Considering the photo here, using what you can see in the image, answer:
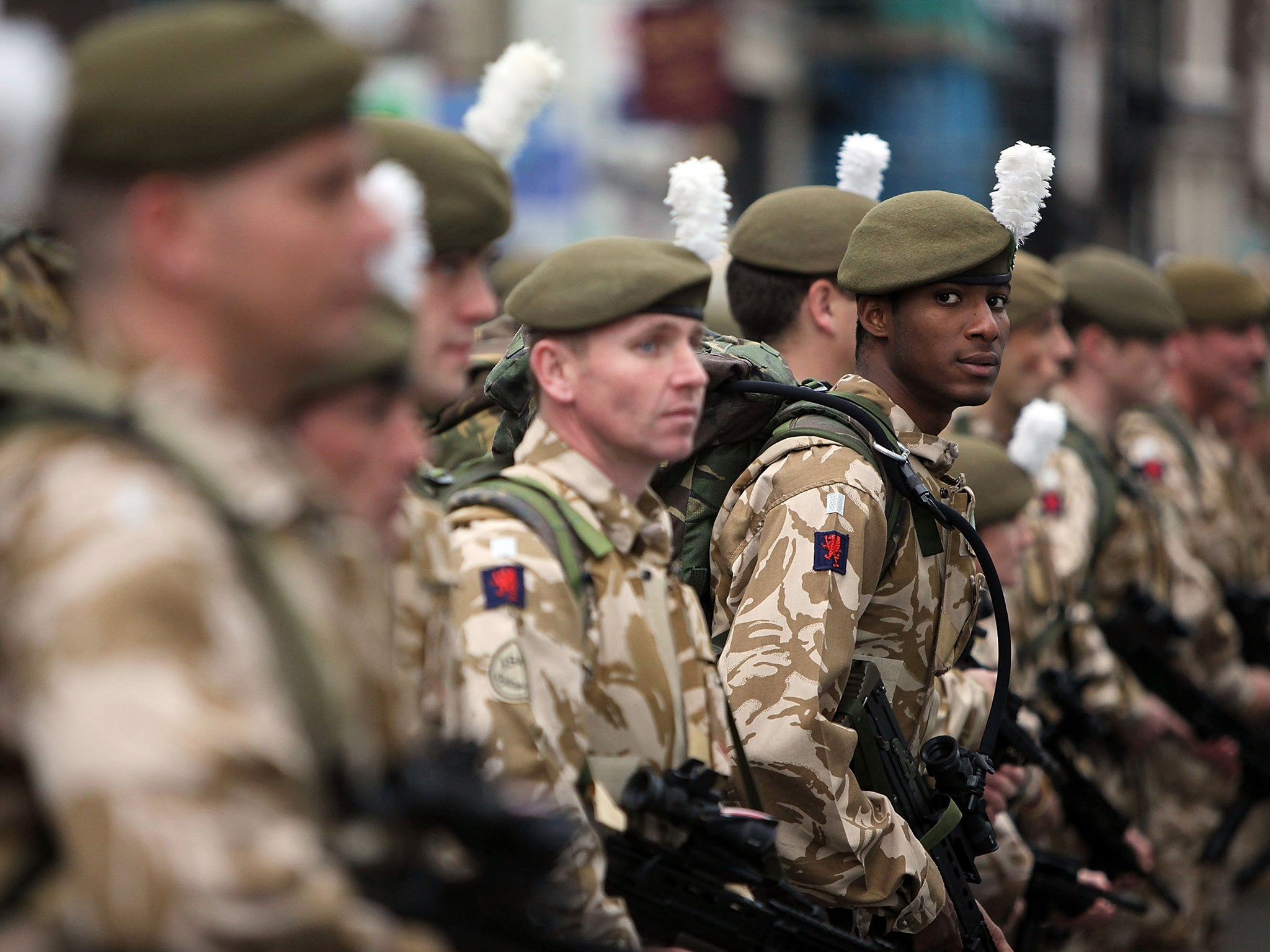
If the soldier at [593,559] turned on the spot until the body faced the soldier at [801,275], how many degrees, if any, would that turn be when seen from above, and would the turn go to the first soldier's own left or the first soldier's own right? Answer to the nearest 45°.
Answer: approximately 135° to the first soldier's own left

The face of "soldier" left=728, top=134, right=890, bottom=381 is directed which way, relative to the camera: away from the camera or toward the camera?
away from the camera

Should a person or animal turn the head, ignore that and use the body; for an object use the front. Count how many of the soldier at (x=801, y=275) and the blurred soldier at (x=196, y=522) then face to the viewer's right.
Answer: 2

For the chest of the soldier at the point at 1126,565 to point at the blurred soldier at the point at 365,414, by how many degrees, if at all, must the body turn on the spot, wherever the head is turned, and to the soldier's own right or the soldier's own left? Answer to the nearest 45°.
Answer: approximately 90° to the soldier's own right

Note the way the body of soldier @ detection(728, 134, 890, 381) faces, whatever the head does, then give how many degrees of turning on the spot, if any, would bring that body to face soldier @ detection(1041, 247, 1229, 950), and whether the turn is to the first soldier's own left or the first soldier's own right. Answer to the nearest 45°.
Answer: approximately 45° to the first soldier's own left

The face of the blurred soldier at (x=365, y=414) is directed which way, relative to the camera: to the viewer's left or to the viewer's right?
to the viewer's right

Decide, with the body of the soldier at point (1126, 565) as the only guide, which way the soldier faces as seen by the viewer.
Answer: to the viewer's right

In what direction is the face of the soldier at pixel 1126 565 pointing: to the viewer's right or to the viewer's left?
to the viewer's right

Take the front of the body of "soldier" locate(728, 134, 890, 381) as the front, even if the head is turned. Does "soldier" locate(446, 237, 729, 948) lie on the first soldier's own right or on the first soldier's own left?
on the first soldier's own right

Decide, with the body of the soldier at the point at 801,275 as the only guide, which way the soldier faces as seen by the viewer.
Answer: to the viewer's right

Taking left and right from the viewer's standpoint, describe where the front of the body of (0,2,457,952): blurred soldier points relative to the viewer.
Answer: facing to the right of the viewer
